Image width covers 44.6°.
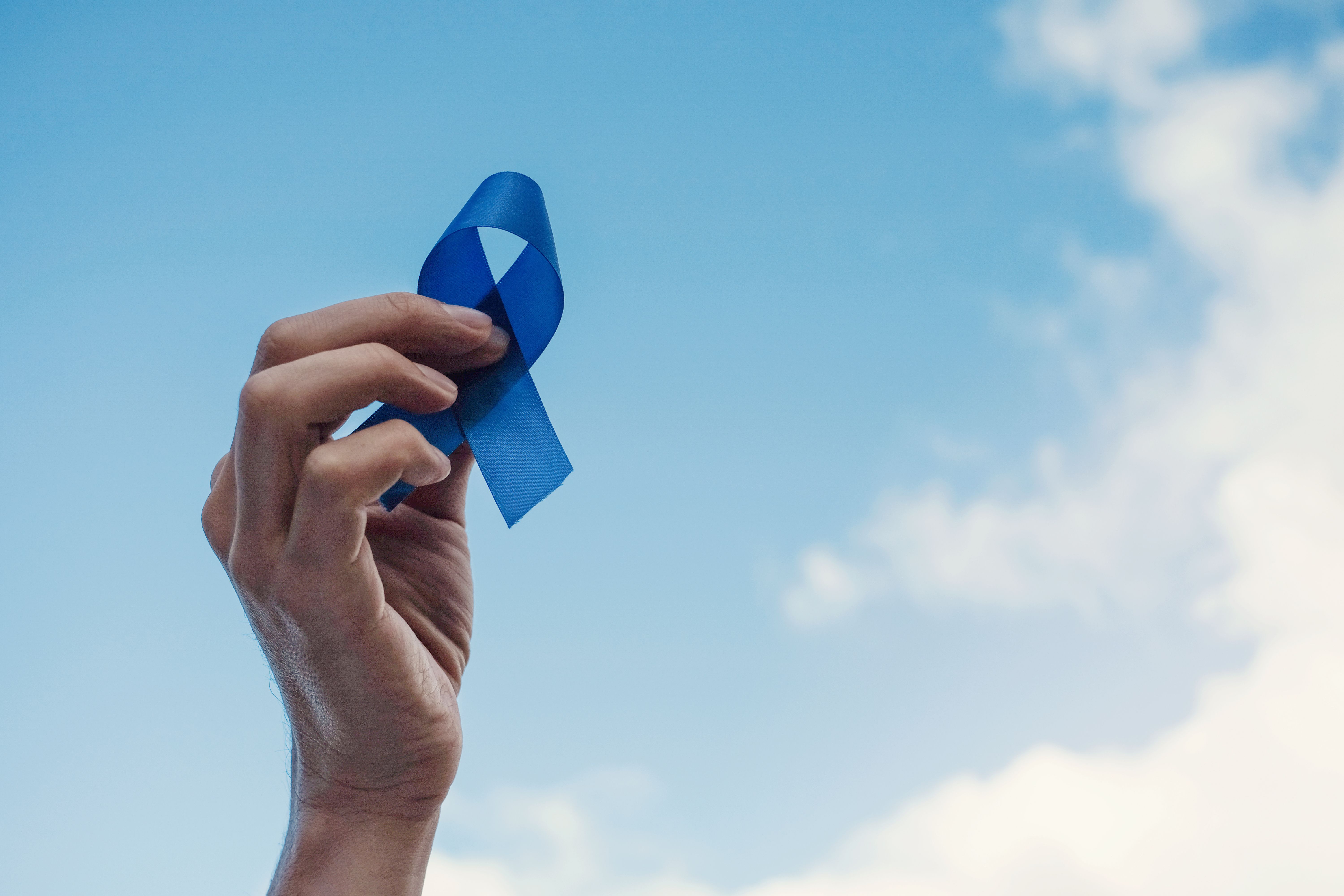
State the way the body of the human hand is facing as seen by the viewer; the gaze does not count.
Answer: to the viewer's right
